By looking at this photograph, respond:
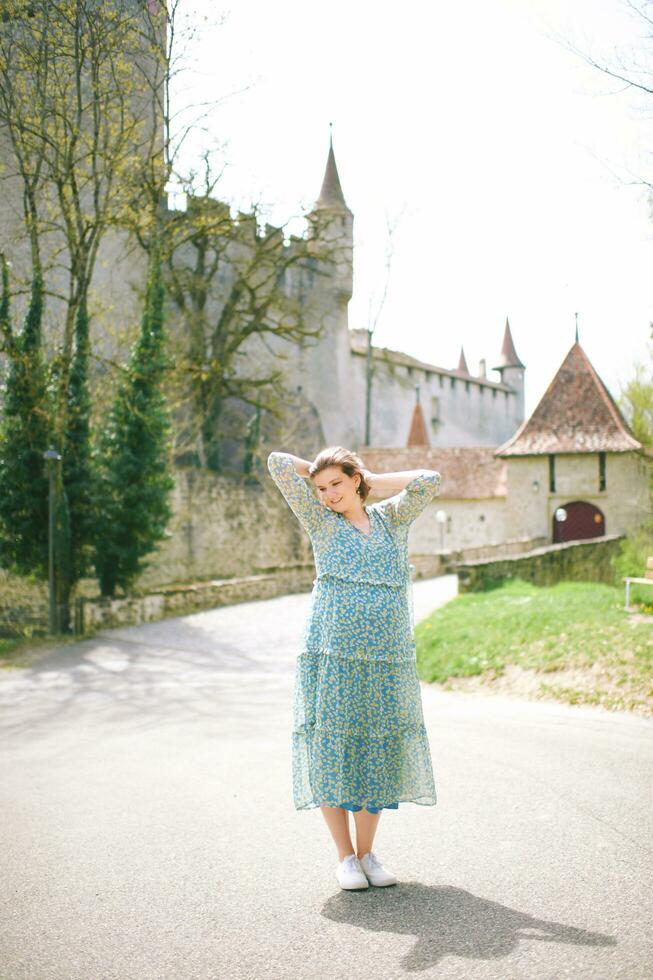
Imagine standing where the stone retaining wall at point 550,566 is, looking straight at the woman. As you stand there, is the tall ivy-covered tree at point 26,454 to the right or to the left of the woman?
right

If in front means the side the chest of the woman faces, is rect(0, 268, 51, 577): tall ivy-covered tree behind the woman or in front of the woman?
behind

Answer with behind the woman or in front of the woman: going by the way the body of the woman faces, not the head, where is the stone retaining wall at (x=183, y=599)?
behind

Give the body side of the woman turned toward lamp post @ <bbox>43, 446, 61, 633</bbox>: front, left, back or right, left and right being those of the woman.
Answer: back

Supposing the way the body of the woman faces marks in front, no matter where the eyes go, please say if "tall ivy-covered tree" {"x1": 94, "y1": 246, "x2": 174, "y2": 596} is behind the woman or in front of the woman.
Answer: behind

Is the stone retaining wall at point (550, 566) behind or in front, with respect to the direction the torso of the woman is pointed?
behind

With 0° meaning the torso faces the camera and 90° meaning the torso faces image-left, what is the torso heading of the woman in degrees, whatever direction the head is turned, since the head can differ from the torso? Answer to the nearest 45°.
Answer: approximately 0°
